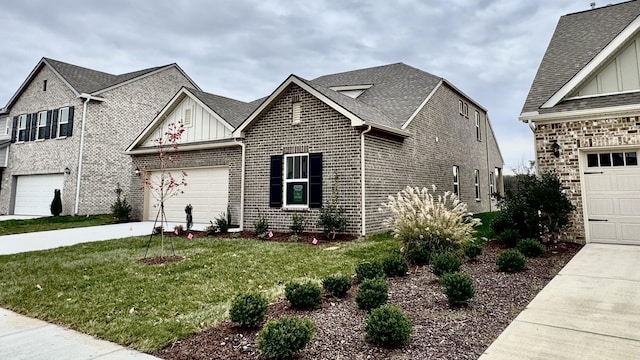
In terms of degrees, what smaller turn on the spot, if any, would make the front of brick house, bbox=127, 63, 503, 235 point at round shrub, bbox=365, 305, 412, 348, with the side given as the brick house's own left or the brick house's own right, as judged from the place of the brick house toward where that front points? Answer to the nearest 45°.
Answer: approximately 45° to the brick house's own left

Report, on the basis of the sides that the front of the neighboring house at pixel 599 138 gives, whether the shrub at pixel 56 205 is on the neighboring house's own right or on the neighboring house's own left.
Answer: on the neighboring house's own right

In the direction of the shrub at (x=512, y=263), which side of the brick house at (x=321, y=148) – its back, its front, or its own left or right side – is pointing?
left

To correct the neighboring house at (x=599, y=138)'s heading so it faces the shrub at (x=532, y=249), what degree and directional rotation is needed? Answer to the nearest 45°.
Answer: approximately 45° to its right

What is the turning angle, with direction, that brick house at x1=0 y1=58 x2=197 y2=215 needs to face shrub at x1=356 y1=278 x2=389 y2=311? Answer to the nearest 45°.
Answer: approximately 45° to its left

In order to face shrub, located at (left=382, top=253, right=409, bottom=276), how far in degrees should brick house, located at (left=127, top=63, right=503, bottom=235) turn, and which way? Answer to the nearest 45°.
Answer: approximately 45° to its left

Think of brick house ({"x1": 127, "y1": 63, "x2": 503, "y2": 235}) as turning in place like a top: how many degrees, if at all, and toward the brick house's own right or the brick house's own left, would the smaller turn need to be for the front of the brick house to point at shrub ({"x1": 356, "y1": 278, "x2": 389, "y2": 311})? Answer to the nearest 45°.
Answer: approximately 45° to the brick house's own left

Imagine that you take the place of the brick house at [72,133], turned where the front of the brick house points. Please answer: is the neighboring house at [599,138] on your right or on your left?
on your left

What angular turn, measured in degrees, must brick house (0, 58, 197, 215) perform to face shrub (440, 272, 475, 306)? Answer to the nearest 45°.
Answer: approximately 45° to its left

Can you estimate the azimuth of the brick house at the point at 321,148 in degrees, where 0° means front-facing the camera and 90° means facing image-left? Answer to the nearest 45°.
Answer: approximately 45°

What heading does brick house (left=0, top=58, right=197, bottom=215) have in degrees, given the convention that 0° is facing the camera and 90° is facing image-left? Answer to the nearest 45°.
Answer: approximately 45°
